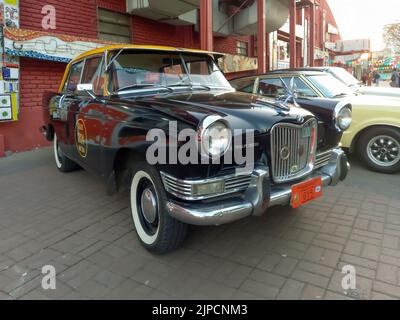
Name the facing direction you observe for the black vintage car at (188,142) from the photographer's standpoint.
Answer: facing the viewer and to the right of the viewer

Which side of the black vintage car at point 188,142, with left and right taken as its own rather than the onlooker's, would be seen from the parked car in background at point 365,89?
left

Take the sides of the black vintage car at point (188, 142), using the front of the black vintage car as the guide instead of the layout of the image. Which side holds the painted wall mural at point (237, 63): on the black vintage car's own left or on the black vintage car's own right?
on the black vintage car's own left

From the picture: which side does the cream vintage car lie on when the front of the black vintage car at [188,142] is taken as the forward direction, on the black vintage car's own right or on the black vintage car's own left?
on the black vintage car's own left
